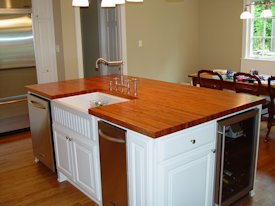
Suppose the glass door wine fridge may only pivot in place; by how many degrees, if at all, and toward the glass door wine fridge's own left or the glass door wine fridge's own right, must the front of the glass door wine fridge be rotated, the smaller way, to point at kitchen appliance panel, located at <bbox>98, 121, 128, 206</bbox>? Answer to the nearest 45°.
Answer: approximately 90° to the glass door wine fridge's own right

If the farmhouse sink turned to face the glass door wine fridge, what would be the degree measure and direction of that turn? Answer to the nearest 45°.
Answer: approximately 90° to its left

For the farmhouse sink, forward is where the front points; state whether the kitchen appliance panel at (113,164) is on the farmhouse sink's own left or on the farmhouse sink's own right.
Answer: on the farmhouse sink's own left

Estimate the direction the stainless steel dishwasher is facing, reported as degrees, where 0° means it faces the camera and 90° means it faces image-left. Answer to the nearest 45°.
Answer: approximately 45°

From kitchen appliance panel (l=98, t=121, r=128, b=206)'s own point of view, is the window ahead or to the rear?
to the rear

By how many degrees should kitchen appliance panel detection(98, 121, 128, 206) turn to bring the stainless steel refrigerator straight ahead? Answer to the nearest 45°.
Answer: approximately 90° to its right

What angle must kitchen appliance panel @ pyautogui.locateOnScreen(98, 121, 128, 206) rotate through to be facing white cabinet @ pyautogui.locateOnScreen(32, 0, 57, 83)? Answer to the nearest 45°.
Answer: approximately 135° to its right
